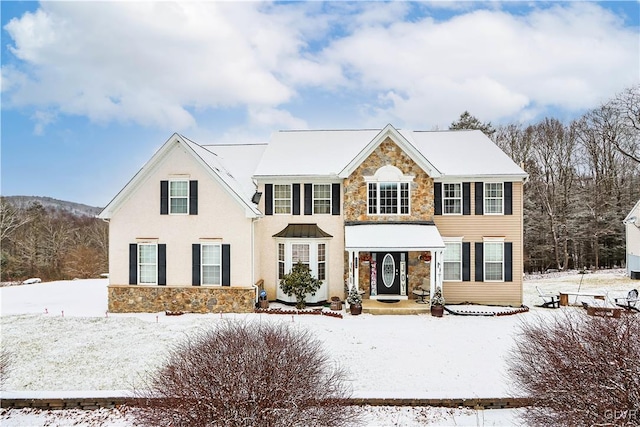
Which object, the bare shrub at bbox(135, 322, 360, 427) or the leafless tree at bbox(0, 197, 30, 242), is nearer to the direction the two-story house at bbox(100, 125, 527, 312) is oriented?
the bare shrub

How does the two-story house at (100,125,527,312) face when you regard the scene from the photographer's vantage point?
facing the viewer

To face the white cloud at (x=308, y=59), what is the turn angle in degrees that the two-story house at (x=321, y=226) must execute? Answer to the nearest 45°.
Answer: approximately 180°

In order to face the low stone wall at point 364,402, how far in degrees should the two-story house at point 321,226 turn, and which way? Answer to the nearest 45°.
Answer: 0° — it already faces it

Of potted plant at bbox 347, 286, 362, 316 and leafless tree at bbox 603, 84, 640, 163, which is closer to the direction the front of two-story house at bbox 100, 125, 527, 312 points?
the potted plant

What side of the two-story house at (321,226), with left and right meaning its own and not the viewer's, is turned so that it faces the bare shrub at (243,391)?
front
